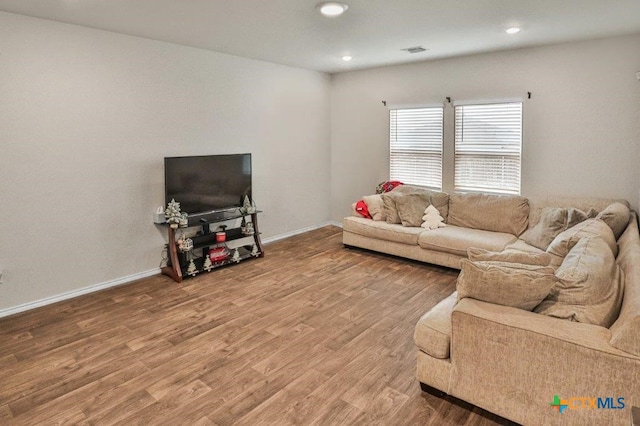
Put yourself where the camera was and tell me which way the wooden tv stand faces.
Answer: facing the viewer and to the right of the viewer

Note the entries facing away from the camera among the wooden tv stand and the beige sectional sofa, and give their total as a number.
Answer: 0

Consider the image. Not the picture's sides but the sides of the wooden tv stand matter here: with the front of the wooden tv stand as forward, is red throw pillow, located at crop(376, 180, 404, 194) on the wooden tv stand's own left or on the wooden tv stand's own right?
on the wooden tv stand's own left

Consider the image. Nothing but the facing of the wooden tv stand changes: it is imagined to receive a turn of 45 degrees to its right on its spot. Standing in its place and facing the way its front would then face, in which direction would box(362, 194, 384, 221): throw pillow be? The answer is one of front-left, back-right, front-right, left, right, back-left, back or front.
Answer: left

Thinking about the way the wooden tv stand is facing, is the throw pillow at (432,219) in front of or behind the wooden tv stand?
in front

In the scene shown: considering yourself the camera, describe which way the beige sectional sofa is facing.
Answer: facing the viewer and to the left of the viewer

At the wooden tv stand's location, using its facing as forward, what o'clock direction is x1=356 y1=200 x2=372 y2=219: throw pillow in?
The throw pillow is roughly at 10 o'clock from the wooden tv stand.

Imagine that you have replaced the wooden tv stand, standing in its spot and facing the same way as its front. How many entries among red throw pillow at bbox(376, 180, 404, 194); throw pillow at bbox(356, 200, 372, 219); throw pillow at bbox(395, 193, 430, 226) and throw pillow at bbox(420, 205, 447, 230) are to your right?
0

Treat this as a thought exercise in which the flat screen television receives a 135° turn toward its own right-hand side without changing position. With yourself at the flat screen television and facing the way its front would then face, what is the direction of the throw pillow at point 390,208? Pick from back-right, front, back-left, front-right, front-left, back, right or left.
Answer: back

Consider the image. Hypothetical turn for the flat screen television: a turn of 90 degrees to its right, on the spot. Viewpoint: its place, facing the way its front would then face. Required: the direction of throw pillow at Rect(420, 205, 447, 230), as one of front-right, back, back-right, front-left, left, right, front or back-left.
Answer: back-left
